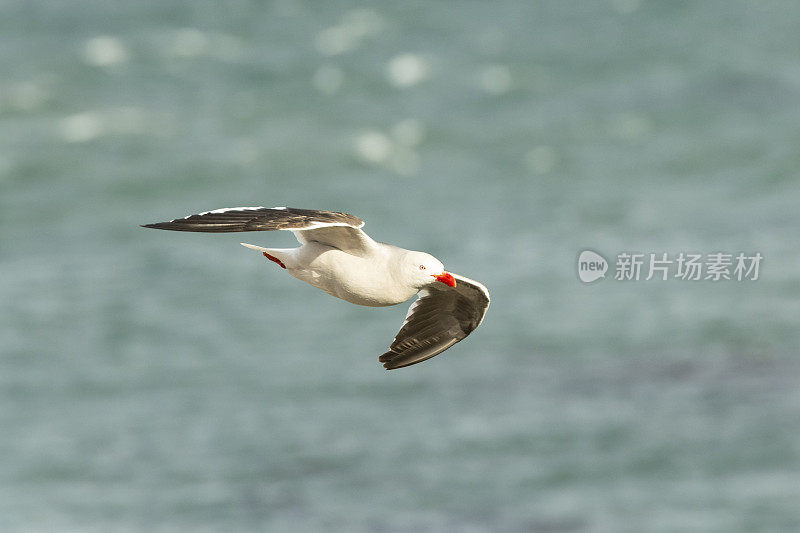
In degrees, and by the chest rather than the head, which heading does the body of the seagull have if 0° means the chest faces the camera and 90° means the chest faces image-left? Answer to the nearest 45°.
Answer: approximately 315°
